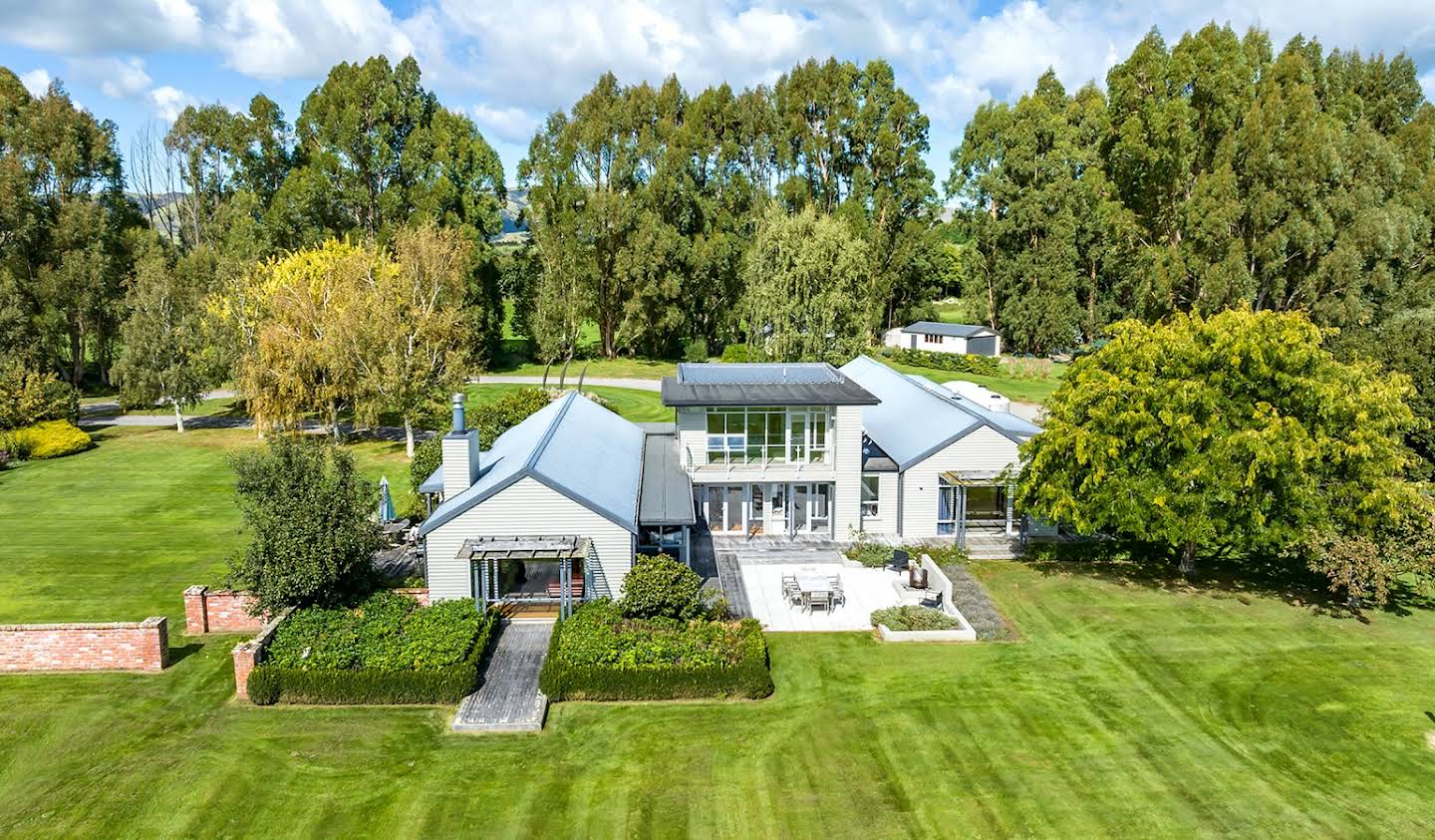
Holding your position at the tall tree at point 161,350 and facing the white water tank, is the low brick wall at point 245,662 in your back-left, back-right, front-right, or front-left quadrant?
front-right

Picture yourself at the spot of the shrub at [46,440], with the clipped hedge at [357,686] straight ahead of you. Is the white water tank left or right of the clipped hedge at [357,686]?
left

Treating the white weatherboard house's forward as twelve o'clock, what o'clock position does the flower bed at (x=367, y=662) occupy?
The flower bed is roughly at 1 o'clock from the white weatherboard house.

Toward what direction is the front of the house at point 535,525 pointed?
toward the camera

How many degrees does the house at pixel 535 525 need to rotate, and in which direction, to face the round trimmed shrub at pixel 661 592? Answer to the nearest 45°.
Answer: approximately 45° to its left

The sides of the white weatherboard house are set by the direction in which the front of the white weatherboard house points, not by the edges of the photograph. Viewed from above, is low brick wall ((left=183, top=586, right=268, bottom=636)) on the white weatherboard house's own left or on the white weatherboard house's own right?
on the white weatherboard house's own right

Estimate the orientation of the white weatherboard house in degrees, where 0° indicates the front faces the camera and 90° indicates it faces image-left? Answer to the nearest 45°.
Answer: approximately 0°

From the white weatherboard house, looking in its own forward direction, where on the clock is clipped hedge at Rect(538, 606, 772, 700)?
The clipped hedge is roughly at 12 o'clock from the white weatherboard house.

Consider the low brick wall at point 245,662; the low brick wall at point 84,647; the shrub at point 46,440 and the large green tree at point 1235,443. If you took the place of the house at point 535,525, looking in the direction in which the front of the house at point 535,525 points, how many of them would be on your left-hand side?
1

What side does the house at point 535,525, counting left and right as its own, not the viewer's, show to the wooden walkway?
front

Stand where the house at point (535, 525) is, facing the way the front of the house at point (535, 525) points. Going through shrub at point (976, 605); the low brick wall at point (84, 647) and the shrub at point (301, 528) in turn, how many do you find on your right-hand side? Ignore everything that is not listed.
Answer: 2

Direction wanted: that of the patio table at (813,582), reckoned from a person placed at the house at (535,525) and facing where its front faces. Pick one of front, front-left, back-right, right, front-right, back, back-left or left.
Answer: left

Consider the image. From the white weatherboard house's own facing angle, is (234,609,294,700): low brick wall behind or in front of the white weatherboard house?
in front

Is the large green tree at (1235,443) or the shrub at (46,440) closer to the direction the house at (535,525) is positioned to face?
the large green tree

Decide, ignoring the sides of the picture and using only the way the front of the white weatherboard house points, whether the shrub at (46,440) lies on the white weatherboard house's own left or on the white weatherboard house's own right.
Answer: on the white weatherboard house's own right

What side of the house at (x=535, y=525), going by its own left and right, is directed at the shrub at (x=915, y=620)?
left
